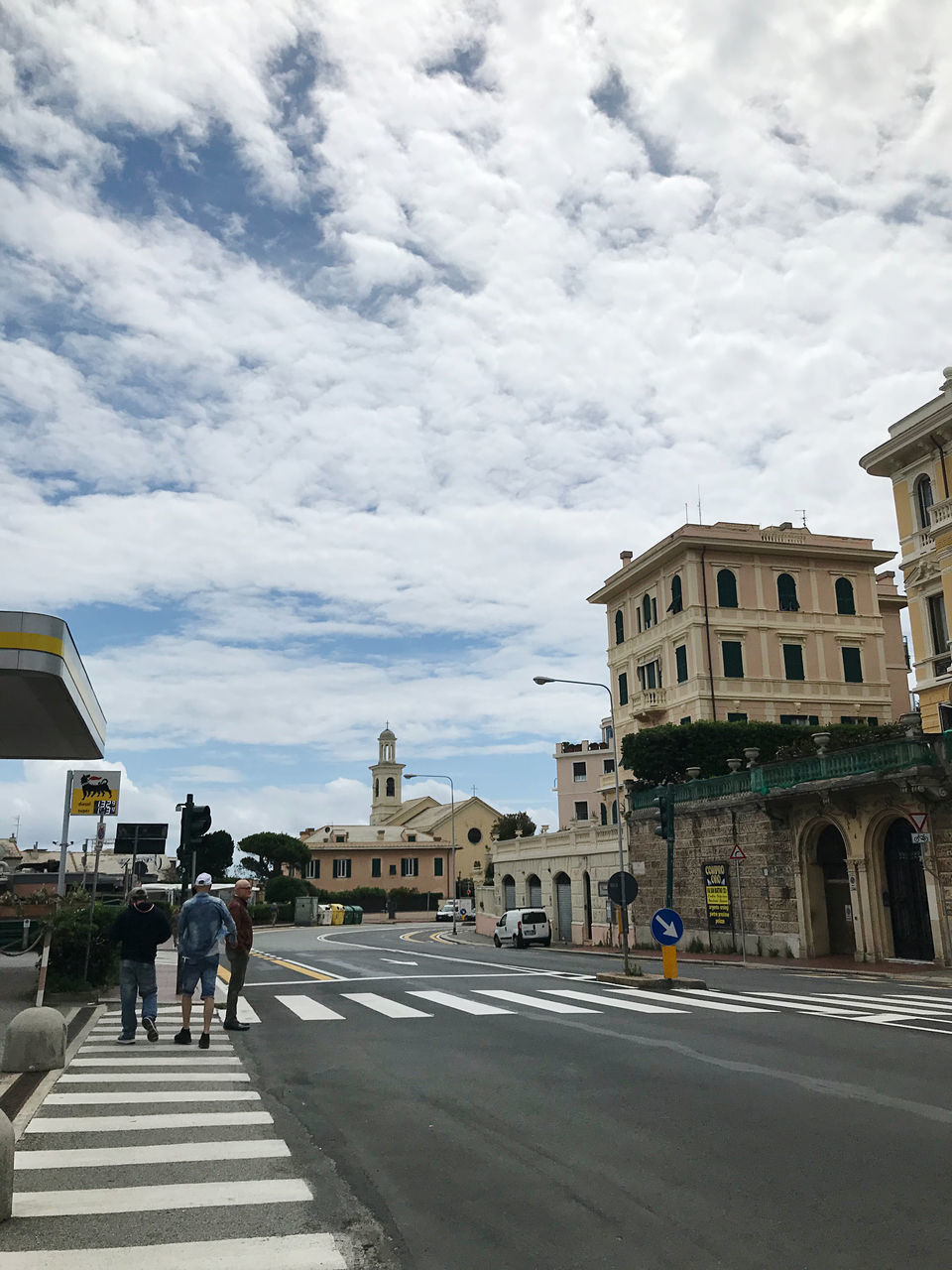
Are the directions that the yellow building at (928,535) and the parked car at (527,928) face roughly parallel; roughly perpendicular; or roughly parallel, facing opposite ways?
roughly perpendicular

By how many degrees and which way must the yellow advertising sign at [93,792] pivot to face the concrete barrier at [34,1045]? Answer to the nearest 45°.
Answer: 0° — it already faces it

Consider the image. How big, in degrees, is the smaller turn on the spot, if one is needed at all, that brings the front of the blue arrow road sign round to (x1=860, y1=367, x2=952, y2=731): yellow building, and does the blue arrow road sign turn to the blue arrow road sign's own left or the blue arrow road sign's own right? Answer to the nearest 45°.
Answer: approximately 135° to the blue arrow road sign's own left

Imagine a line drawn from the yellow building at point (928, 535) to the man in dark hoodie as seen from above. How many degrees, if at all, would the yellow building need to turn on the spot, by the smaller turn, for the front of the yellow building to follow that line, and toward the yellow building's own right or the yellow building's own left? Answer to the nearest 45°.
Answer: approximately 45° to the yellow building's own left

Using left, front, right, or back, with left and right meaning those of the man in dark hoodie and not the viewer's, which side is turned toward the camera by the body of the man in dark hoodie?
back

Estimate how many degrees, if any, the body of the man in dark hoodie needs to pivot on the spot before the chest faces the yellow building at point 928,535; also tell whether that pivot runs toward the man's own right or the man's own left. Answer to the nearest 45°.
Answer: approximately 45° to the man's own right

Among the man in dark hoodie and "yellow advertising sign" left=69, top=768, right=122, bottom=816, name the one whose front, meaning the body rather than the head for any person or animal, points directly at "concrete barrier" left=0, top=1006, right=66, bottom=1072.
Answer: the yellow advertising sign

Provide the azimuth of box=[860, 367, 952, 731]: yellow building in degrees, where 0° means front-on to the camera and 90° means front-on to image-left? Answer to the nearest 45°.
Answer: approximately 45°
